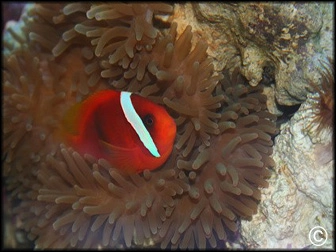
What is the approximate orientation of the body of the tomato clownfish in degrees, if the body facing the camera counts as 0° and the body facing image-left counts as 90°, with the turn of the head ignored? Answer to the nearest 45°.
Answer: approximately 270°

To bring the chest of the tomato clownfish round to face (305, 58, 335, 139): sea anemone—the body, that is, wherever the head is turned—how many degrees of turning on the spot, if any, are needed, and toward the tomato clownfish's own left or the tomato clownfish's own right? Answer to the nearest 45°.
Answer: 0° — it already faces it
